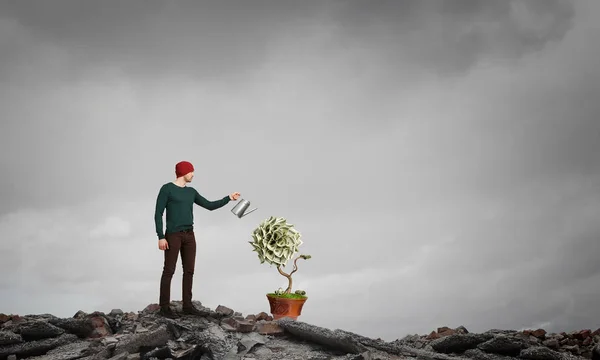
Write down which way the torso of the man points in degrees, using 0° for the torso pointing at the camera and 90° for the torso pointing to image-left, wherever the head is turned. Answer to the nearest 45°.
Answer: approximately 315°

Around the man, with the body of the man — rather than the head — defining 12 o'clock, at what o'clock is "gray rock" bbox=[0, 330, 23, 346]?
The gray rock is roughly at 4 o'clock from the man.

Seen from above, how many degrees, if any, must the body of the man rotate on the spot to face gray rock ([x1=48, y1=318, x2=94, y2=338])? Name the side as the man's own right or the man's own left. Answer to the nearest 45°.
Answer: approximately 135° to the man's own right

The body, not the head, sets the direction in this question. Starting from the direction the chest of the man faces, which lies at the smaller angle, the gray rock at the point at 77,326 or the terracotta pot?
the terracotta pot

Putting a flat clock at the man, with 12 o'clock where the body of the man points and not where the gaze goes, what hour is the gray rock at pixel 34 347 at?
The gray rock is roughly at 4 o'clock from the man.

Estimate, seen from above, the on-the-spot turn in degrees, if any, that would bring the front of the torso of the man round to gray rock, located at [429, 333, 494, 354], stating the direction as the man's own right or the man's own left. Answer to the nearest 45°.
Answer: approximately 45° to the man's own left

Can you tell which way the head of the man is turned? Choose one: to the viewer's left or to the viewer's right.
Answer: to the viewer's right
